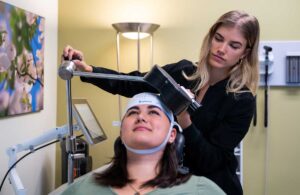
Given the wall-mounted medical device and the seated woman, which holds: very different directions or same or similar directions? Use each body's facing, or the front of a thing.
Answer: same or similar directions

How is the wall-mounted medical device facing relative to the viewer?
toward the camera

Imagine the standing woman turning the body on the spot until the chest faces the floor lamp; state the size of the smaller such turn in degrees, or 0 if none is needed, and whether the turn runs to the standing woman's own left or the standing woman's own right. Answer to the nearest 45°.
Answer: approximately 90° to the standing woman's own right

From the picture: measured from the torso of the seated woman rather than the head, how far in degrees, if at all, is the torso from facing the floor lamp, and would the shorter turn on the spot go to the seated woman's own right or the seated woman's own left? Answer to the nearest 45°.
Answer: approximately 180°

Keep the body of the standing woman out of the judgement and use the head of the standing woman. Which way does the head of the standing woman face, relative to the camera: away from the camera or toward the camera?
toward the camera

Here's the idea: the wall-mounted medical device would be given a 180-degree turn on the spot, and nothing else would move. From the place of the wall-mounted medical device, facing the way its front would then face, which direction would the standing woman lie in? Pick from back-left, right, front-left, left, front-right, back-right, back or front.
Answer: back

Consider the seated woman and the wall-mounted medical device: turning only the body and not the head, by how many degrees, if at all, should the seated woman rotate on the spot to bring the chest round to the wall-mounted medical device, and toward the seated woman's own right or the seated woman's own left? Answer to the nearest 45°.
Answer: approximately 135° to the seated woman's own left

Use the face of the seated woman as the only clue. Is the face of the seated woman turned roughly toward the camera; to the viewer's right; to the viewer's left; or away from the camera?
toward the camera

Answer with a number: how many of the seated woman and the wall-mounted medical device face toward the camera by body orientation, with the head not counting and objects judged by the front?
2

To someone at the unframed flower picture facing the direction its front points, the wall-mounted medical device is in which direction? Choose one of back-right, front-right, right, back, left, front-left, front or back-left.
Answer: front-left

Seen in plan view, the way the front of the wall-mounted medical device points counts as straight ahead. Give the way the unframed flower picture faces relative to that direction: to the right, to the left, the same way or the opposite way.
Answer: to the left

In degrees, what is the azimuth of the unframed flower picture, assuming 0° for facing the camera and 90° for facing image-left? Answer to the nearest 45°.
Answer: approximately 315°

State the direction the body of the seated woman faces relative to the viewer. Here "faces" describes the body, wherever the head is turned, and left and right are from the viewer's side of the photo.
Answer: facing the viewer

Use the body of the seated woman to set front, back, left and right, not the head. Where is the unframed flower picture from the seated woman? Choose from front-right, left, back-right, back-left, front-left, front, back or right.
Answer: back-right

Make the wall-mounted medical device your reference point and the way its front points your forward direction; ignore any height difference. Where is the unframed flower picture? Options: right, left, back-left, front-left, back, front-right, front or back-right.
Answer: front-right

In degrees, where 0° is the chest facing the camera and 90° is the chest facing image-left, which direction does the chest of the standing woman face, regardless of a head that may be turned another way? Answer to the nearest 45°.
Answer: approximately 45°
